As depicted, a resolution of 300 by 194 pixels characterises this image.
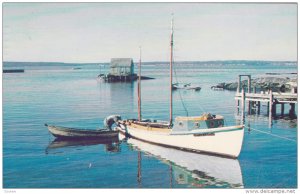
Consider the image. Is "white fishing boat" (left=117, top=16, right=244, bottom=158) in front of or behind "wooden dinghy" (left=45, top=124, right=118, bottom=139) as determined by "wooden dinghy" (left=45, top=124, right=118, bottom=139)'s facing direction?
behind

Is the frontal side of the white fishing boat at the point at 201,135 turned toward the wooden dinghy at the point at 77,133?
no

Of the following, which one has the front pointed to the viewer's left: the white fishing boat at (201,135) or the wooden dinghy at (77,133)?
the wooden dinghy

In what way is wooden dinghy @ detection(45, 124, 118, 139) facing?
to the viewer's left

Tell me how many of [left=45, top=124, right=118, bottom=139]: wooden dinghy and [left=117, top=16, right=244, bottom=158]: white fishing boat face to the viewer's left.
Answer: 1

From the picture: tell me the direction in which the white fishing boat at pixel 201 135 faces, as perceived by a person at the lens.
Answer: facing the viewer and to the right of the viewer
